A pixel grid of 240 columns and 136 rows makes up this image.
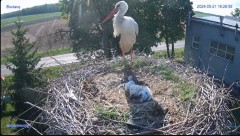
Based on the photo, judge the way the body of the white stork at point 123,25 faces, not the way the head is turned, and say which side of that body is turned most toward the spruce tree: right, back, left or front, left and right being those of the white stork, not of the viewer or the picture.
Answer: right

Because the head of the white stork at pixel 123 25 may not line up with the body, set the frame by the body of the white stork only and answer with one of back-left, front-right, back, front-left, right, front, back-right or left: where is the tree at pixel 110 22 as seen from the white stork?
back-right

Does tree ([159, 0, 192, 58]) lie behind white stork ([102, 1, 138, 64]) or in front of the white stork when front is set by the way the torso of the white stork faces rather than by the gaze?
behind

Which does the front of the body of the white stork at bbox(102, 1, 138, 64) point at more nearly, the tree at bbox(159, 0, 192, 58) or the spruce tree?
the spruce tree

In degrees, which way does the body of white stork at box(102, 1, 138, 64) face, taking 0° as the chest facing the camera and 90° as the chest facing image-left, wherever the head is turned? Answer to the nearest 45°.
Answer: approximately 45°

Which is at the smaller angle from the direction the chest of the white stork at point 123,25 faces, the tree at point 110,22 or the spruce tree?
the spruce tree
